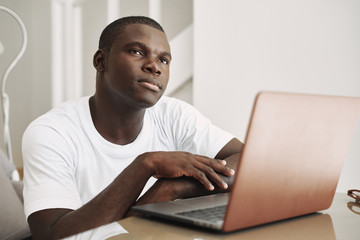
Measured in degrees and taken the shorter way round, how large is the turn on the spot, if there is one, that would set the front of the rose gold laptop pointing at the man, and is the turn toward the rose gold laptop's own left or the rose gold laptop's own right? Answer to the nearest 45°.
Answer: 0° — it already faces them

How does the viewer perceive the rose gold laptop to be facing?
facing away from the viewer and to the left of the viewer

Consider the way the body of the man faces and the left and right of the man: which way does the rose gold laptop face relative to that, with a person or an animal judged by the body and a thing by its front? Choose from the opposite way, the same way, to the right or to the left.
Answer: the opposite way

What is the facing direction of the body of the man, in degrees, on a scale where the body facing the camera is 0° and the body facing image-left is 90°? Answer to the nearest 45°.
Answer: approximately 315°
